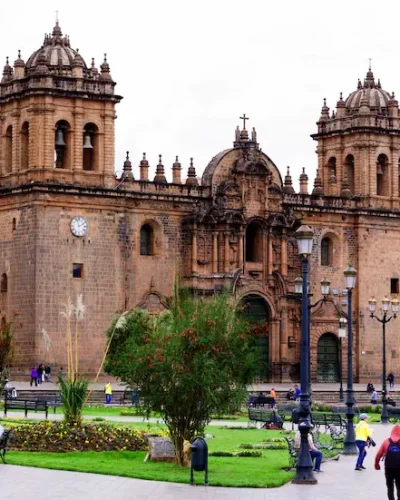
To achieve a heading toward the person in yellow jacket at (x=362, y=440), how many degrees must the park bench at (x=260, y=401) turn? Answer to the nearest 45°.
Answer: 0° — it already faces them

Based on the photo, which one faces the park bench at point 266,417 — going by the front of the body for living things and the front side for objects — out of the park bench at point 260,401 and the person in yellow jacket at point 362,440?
the park bench at point 260,401

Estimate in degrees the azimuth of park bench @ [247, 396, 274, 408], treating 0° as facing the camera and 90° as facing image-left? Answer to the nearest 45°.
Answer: approximately 0°

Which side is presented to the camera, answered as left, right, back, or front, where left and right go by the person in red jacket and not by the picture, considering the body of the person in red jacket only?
back

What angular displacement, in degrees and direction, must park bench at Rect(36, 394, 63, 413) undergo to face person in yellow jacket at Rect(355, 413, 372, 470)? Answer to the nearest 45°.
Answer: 0° — it already faces them

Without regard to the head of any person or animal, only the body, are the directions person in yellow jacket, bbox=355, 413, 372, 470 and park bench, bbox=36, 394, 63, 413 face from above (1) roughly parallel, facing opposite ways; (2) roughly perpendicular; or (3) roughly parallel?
roughly perpendicular

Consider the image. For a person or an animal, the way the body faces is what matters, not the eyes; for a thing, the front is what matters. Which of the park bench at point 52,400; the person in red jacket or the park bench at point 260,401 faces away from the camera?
the person in red jacket
